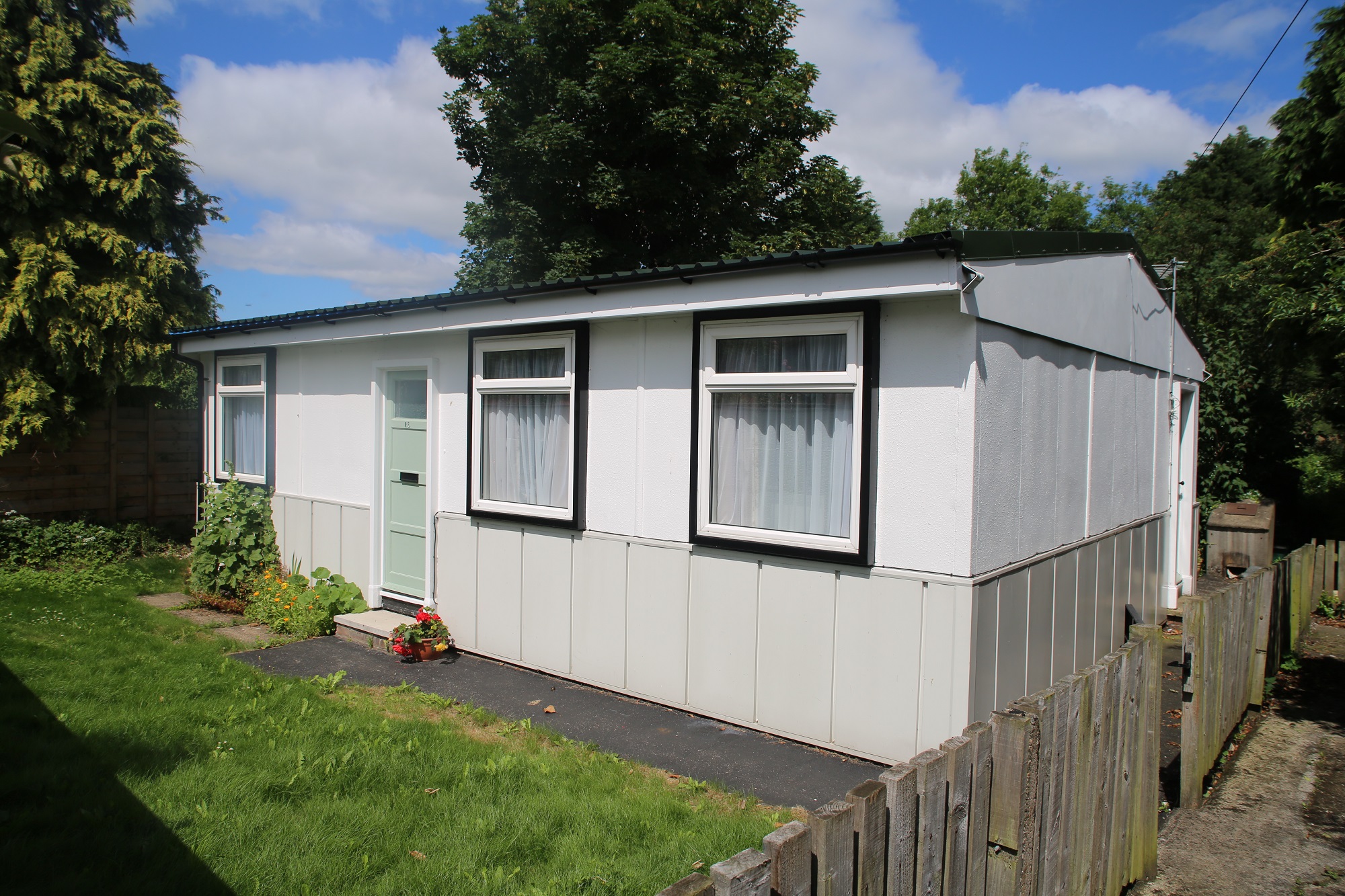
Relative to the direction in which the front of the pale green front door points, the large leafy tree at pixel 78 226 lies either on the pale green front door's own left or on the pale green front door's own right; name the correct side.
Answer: on the pale green front door's own right

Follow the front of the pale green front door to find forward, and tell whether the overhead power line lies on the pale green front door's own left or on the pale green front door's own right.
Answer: on the pale green front door's own left

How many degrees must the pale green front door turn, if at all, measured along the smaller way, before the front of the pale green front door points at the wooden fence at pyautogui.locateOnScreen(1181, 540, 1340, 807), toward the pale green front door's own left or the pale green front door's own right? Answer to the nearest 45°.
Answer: approximately 90° to the pale green front door's own left

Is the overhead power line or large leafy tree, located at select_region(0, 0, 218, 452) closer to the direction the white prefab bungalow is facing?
the large leafy tree

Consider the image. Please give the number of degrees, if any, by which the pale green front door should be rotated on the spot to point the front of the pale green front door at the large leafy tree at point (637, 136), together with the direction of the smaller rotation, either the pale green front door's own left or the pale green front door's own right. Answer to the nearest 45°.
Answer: approximately 180°

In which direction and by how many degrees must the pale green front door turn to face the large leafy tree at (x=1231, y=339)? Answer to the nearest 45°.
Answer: approximately 135° to its left

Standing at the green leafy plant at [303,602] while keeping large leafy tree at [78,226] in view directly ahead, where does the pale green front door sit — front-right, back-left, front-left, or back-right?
back-right

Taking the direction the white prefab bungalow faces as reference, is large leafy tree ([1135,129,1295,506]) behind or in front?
behind

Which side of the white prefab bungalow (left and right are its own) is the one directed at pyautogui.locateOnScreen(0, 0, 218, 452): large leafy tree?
right

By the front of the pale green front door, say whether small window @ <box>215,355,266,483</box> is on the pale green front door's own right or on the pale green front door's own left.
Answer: on the pale green front door's own right

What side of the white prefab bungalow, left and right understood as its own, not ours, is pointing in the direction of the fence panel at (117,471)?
right

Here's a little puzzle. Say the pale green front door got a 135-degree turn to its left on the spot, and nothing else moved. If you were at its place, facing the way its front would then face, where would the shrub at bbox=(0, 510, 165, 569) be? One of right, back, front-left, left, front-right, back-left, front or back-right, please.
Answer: back-left

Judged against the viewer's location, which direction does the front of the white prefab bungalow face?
facing the viewer and to the left of the viewer
